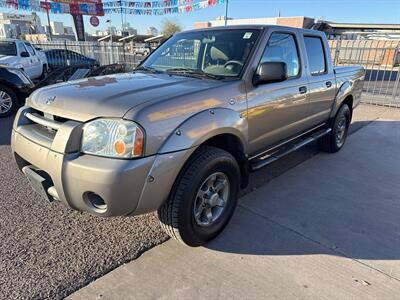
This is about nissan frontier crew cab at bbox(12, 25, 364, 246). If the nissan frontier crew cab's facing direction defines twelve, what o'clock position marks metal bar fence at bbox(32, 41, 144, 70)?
The metal bar fence is roughly at 4 o'clock from the nissan frontier crew cab.

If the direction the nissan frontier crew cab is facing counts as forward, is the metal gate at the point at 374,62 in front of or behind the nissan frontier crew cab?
behind

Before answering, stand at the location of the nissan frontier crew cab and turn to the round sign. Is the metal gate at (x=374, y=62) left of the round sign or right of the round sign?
right

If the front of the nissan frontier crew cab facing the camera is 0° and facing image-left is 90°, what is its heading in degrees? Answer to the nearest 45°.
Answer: approximately 45°

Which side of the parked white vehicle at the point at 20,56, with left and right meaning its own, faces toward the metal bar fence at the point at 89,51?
back

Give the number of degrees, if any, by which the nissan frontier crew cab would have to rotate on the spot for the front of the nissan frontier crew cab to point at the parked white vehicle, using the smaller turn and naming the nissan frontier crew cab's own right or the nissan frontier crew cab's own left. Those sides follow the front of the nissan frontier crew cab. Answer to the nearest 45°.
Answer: approximately 90° to the nissan frontier crew cab's own right

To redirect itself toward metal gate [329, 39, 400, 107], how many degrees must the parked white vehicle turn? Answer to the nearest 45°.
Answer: approximately 90° to its left

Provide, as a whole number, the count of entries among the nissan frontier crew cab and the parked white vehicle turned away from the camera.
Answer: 0

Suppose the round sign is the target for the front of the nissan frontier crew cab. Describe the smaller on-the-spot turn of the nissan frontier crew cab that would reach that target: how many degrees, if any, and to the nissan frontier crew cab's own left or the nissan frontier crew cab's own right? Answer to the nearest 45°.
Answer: approximately 135° to the nissan frontier crew cab's own right
